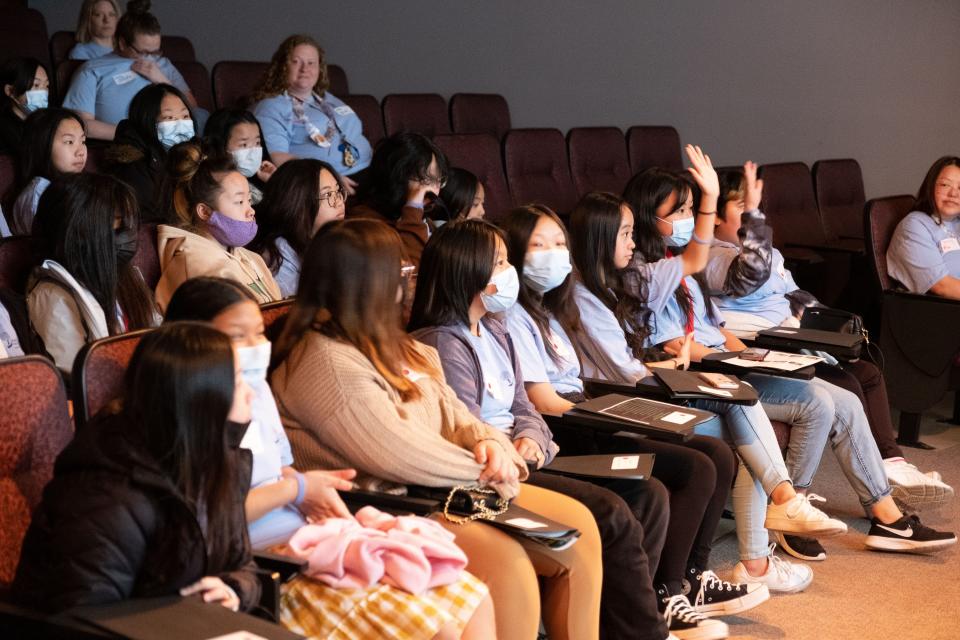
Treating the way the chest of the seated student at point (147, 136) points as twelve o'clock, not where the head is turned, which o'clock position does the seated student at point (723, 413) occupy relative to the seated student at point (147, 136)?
the seated student at point (723, 413) is roughly at 12 o'clock from the seated student at point (147, 136).

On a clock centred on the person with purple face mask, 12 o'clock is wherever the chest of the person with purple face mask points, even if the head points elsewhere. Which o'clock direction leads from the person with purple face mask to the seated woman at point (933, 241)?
The seated woman is roughly at 10 o'clock from the person with purple face mask.

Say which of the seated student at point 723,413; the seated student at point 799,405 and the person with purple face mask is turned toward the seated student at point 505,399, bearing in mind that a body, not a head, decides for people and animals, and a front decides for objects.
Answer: the person with purple face mask

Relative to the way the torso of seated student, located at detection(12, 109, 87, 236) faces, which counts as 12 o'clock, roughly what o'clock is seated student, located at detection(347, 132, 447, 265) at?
seated student, located at detection(347, 132, 447, 265) is roughly at 11 o'clock from seated student, located at detection(12, 109, 87, 236).

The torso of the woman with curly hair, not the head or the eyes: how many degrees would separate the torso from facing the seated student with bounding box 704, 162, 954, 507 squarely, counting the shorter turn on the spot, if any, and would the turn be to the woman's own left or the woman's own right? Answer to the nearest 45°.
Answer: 0° — they already face them

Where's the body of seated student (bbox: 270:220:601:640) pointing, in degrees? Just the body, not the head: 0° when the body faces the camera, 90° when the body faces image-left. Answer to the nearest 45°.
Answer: approximately 270°

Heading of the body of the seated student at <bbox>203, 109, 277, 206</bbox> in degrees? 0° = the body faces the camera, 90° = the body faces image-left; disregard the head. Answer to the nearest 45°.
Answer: approximately 315°

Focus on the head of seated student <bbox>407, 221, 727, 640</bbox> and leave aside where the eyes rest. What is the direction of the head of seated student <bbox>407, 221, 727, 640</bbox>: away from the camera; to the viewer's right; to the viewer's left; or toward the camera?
to the viewer's right
